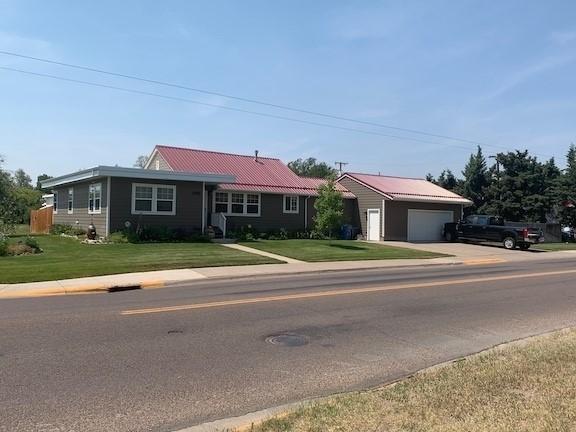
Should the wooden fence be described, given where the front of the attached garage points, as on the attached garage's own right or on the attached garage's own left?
on the attached garage's own right

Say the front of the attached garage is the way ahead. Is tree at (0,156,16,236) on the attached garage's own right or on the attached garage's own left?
on the attached garage's own right

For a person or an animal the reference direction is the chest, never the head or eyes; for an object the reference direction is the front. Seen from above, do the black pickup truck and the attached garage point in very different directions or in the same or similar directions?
very different directions

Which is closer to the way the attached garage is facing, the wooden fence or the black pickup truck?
the black pickup truck

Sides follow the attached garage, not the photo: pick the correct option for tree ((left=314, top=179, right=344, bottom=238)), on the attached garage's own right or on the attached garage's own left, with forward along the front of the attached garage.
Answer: on the attached garage's own right

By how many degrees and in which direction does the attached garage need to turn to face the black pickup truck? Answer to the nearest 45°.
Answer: approximately 45° to its left

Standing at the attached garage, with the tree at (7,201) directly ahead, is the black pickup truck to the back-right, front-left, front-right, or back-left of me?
back-left

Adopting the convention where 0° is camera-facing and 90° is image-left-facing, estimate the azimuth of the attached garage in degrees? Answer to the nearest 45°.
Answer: approximately 315°

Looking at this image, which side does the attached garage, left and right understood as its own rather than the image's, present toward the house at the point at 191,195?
right

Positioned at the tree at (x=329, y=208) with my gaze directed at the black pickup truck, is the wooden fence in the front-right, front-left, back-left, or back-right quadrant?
back-left

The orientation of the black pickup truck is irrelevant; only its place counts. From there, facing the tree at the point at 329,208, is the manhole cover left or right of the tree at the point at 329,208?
left
